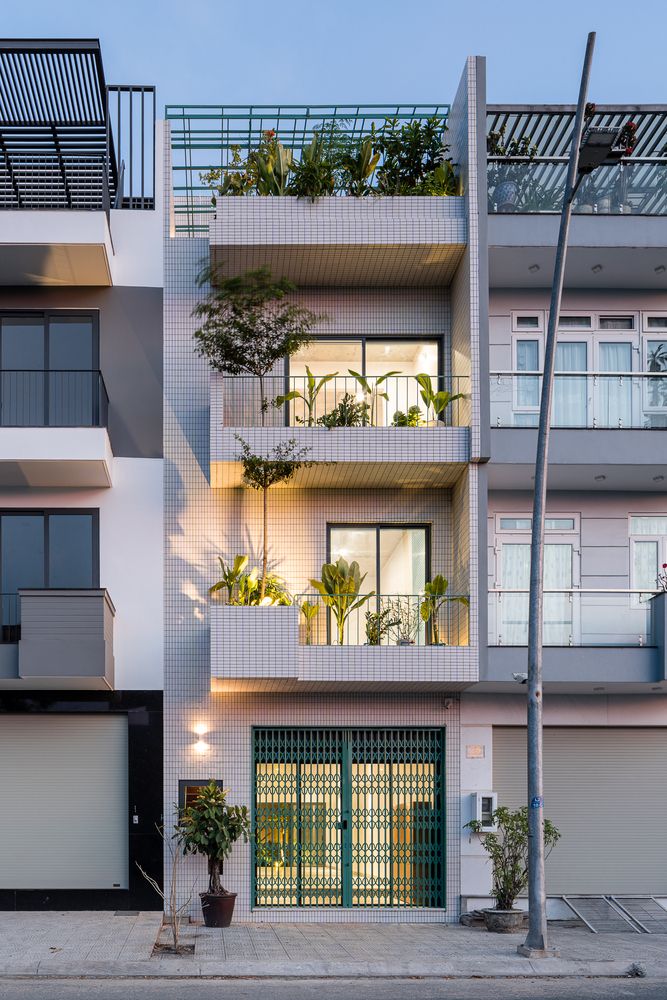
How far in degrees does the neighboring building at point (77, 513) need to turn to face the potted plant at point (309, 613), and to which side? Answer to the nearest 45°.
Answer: approximately 90° to its left

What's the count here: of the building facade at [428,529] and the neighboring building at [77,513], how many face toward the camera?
2

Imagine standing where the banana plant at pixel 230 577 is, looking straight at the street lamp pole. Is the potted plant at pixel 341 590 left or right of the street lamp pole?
left

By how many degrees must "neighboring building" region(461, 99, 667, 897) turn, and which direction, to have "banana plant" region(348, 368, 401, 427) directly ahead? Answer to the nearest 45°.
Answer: approximately 90° to its right

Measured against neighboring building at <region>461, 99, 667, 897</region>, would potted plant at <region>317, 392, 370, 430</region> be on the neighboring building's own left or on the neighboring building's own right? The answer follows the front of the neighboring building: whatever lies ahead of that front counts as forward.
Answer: on the neighboring building's own right

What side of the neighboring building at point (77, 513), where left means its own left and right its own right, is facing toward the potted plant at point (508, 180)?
left

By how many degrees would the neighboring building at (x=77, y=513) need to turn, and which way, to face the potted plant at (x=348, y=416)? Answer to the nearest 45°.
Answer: approximately 90° to its left

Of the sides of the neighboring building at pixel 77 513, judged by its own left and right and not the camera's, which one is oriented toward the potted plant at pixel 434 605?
left

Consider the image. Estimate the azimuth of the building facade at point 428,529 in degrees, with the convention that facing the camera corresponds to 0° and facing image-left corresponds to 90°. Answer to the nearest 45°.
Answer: approximately 0°
